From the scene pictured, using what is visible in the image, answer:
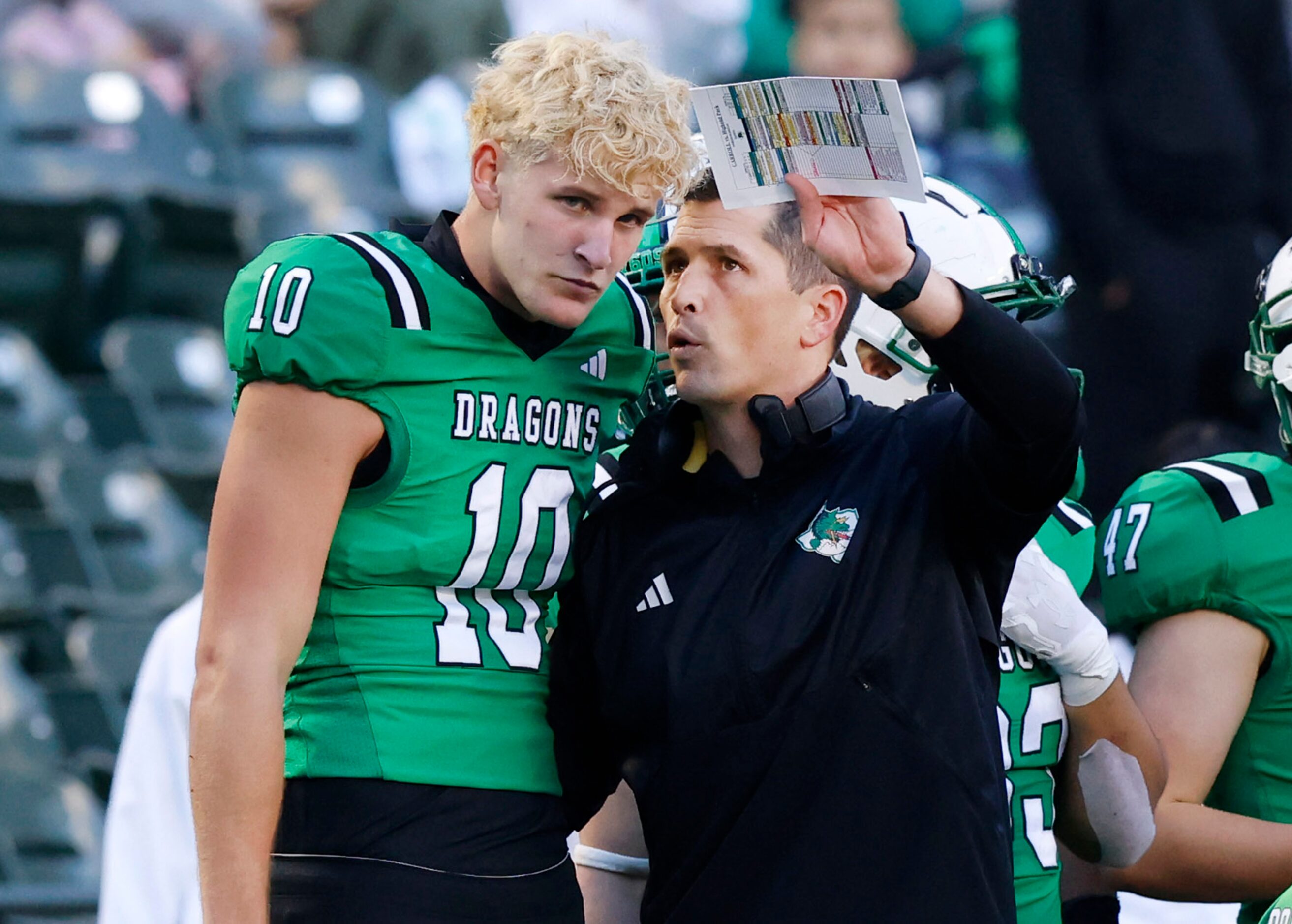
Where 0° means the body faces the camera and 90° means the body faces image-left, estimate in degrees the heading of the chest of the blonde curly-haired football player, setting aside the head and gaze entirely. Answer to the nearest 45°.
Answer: approximately 315°

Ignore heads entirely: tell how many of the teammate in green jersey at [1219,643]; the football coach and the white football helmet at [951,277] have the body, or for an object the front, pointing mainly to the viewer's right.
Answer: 1

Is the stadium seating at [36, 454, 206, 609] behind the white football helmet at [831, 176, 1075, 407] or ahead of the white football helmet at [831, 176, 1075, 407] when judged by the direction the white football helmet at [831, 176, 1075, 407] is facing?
behind

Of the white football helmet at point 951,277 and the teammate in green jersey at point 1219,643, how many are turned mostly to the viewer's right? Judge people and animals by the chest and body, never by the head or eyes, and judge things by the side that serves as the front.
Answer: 1

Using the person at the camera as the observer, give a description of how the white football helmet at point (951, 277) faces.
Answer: facing to the right of the viewer

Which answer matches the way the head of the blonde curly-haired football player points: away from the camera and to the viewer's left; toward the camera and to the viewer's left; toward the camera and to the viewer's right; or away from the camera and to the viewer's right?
toward the camera and to the viewer's right

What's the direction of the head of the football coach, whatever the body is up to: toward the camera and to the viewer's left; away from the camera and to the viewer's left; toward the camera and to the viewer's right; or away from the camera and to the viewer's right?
toward the camera and to the viewer's left

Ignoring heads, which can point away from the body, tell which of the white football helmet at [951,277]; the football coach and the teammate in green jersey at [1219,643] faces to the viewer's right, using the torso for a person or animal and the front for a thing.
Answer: the white football helmet

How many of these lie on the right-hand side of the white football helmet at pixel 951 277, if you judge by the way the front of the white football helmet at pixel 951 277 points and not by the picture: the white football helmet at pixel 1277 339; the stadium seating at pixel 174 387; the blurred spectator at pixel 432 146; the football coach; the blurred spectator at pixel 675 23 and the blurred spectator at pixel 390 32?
1

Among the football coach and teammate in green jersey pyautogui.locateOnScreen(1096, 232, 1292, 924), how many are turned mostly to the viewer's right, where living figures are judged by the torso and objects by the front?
0

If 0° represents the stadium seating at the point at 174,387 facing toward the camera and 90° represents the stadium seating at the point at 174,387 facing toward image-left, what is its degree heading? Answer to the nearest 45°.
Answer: approximately 315°
